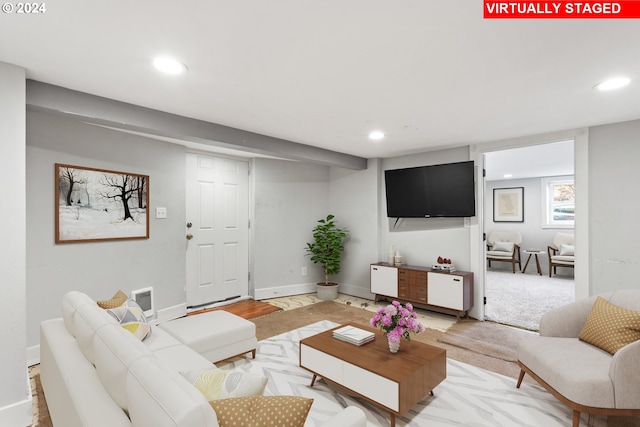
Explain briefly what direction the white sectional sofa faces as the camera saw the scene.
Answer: facing away from the viewer and to the right of the viewer

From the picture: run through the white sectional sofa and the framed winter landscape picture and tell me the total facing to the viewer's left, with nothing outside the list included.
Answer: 0

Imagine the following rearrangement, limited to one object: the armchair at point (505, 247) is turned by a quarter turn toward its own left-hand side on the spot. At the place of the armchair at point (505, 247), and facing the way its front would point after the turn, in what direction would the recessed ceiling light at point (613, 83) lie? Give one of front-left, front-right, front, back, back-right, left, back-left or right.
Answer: front-right

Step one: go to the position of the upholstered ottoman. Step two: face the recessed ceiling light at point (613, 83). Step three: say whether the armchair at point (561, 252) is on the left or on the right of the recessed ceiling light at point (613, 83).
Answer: left

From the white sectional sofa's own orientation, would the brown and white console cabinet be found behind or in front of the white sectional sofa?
in front

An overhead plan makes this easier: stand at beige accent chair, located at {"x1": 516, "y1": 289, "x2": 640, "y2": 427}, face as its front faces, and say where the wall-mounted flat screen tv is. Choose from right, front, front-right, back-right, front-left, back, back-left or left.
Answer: right

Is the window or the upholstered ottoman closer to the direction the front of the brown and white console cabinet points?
the upholstered ottoman

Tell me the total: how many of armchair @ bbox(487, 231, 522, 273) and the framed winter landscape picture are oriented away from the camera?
0

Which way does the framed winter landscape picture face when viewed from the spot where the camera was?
facing the viewer and to the right of the viewer

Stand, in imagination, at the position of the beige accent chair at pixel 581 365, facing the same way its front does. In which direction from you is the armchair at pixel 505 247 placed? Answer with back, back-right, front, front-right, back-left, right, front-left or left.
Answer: back-right

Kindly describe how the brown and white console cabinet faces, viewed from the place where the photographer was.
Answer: facing the viewer and to the left of the viewer

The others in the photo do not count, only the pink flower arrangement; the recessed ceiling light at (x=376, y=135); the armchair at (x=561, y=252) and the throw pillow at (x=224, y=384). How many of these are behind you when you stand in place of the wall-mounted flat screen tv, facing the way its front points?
1

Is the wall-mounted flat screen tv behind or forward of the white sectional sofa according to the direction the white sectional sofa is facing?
forward

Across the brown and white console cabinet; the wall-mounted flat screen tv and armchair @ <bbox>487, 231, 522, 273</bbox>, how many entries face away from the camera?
0

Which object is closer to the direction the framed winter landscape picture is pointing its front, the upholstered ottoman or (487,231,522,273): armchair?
the upholstered ottoman

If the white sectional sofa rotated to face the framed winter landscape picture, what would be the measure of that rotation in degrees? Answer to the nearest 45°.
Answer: approximately 45° to its left

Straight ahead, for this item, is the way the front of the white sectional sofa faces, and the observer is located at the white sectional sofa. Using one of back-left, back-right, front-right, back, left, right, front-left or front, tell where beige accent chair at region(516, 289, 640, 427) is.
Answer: front-right

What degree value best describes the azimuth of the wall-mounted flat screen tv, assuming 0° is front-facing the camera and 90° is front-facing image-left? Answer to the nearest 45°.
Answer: approximately 45°
